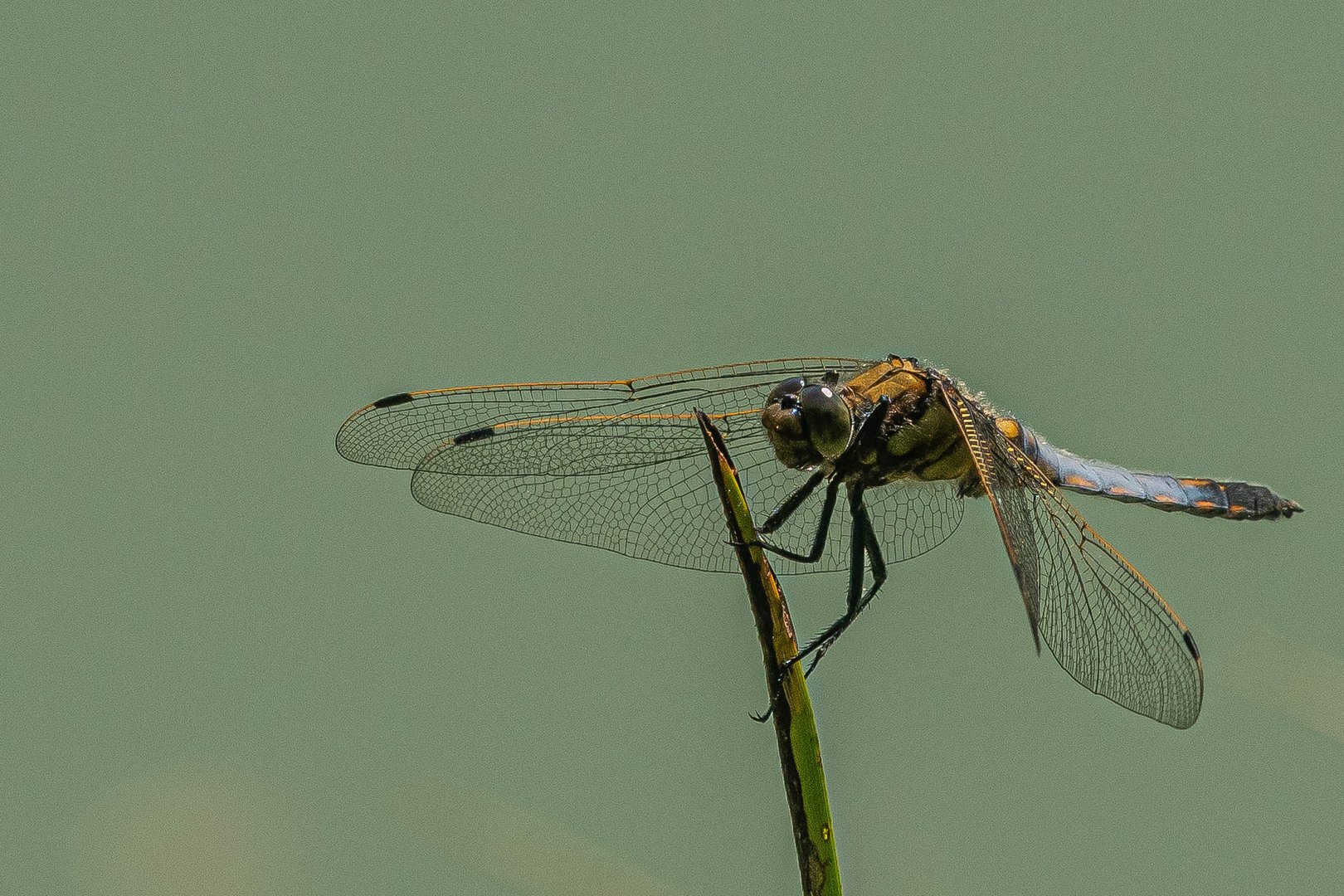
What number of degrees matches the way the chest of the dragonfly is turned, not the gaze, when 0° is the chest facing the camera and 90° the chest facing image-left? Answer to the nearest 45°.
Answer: approximately 45°
